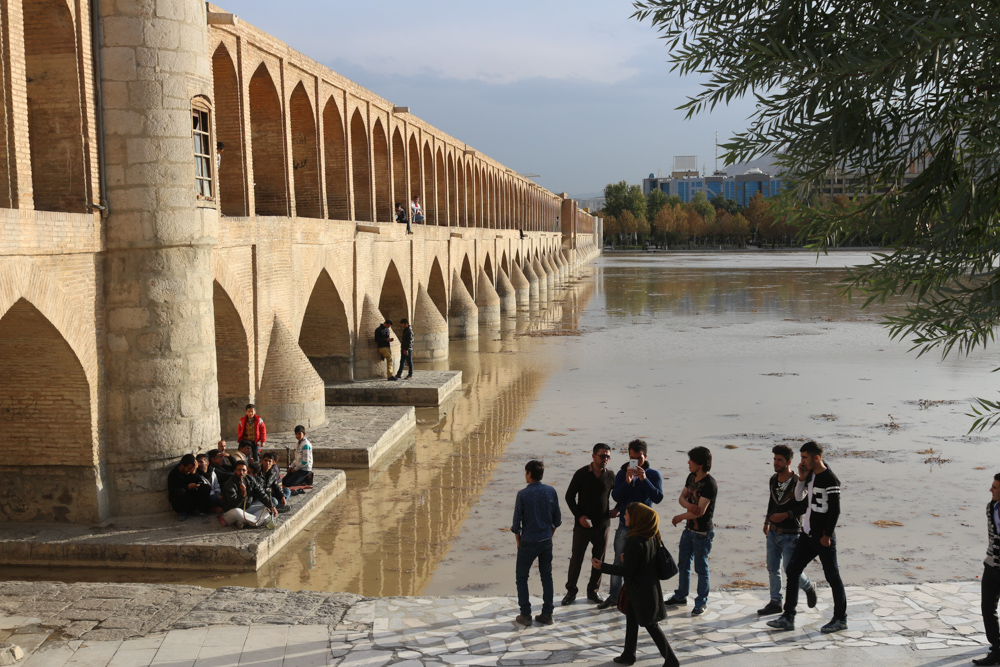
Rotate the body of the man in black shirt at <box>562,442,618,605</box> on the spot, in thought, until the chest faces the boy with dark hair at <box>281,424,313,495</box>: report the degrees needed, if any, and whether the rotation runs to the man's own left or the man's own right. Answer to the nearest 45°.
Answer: approximately 180°

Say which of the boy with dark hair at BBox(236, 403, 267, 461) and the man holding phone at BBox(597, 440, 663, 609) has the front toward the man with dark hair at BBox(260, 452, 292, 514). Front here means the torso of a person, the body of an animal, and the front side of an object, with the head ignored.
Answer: the boy with dark hair at BBox(236, 403, 267, 461)

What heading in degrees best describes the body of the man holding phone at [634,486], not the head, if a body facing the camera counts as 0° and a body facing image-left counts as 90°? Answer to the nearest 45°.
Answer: approximately 0°

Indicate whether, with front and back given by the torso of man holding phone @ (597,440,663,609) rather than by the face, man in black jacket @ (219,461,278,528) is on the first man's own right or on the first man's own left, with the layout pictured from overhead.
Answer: on the first man's own right

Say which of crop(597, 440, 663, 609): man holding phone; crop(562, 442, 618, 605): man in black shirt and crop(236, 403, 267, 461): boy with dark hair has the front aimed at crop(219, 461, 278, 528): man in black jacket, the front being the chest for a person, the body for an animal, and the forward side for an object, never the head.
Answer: the boy with dark hair

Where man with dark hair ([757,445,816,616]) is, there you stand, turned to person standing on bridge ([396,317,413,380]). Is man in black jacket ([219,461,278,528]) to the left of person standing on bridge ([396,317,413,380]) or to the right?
left

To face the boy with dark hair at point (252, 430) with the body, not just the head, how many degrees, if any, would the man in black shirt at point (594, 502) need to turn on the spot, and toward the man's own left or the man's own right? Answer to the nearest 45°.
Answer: approximately 180°

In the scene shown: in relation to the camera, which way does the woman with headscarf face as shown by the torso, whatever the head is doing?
to the viewer's left
